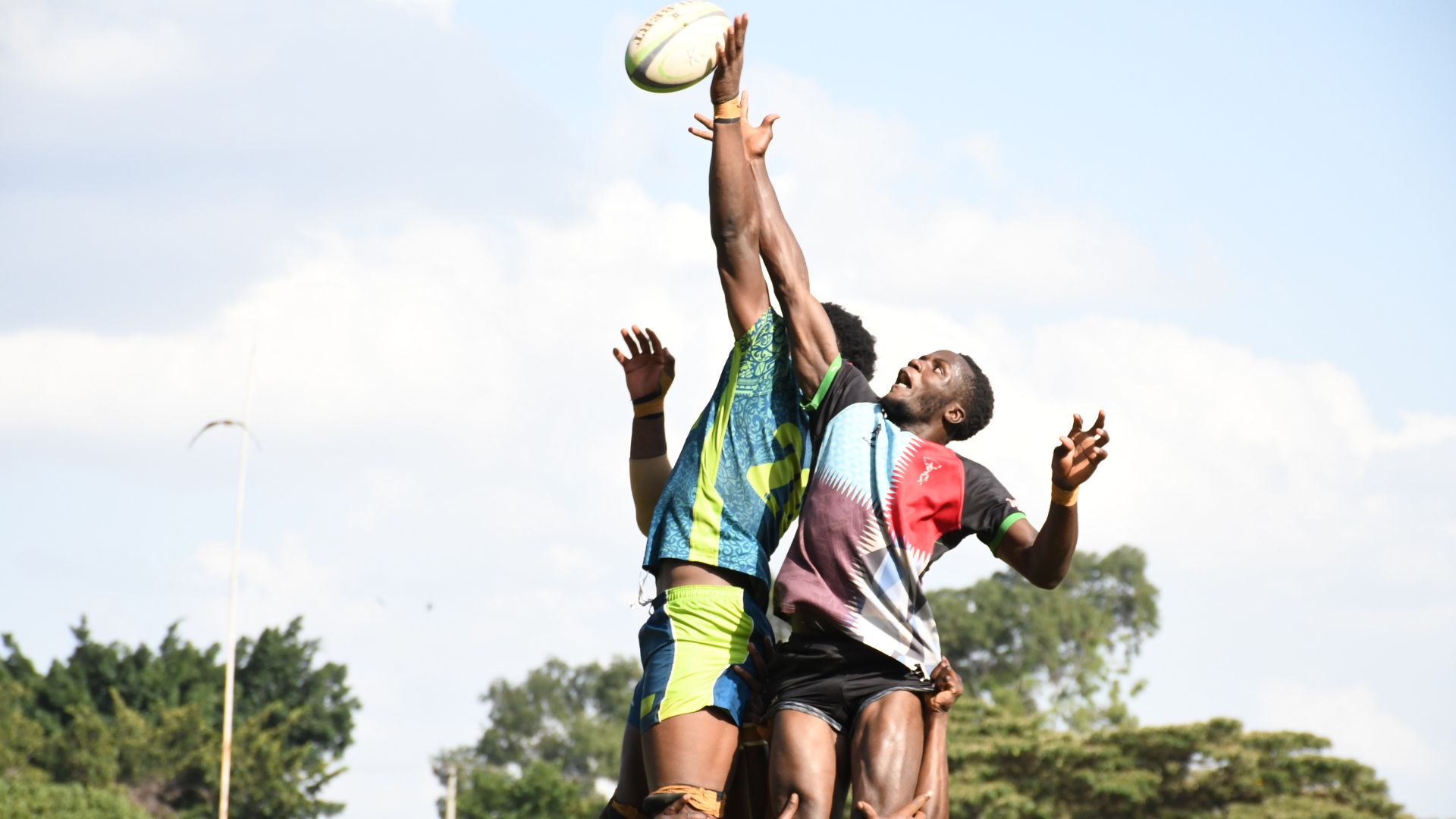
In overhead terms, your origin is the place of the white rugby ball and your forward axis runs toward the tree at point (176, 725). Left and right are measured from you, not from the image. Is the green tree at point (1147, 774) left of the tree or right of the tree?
right

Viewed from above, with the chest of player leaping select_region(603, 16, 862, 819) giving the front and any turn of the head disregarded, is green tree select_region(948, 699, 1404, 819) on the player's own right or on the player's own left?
on the player's own right

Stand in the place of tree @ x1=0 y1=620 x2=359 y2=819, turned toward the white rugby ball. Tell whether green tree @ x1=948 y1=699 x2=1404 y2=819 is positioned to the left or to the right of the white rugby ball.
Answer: left
